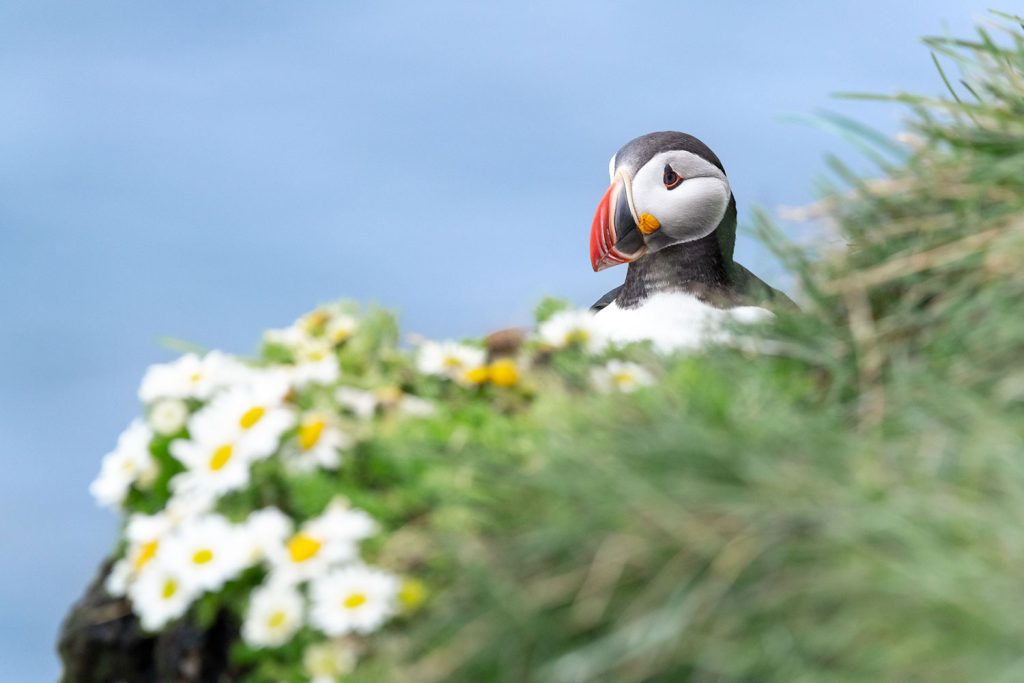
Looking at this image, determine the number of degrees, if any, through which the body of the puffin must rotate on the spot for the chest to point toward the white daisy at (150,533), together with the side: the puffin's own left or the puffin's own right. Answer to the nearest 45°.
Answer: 0° — it already faces it

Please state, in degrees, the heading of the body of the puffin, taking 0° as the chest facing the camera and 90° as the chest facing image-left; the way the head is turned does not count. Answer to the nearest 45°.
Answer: approximately 45°
